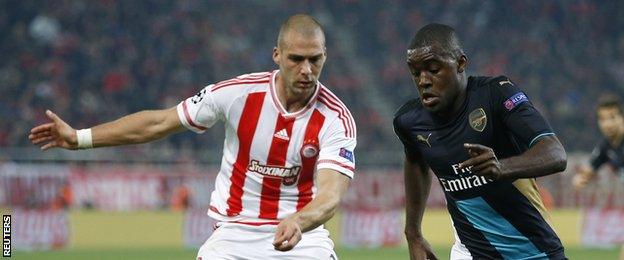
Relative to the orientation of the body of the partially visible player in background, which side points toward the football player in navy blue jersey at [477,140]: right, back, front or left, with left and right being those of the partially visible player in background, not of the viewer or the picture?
front

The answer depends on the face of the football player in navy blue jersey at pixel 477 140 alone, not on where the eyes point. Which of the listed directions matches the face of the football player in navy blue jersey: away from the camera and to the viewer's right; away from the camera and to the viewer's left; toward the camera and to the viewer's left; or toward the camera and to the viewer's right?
toward the camera and to the viewer's left

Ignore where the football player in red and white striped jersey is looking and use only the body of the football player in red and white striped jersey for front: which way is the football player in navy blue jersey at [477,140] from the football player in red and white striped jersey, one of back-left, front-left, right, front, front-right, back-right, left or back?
front-left

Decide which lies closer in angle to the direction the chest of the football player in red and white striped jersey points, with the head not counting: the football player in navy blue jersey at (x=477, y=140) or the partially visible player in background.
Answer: the football player in navy blue jersey

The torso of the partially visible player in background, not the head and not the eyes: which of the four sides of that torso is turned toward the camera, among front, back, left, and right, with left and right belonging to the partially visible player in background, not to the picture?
front

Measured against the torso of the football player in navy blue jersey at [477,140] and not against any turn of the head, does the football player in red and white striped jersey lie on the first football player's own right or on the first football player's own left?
on the first football player's own right

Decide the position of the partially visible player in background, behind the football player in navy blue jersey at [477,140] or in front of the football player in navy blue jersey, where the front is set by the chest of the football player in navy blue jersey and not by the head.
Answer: behind

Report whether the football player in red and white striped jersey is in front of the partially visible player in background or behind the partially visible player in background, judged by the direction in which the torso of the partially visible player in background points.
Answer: in front

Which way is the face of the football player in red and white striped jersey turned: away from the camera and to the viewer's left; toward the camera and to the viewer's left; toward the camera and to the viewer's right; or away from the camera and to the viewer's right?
toward the camera and to the viewer's right

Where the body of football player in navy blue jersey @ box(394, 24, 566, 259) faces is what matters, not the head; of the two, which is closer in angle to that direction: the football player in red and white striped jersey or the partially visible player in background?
the football player in red and white striped jersey

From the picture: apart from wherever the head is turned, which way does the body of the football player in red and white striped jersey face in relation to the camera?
toward the camera
